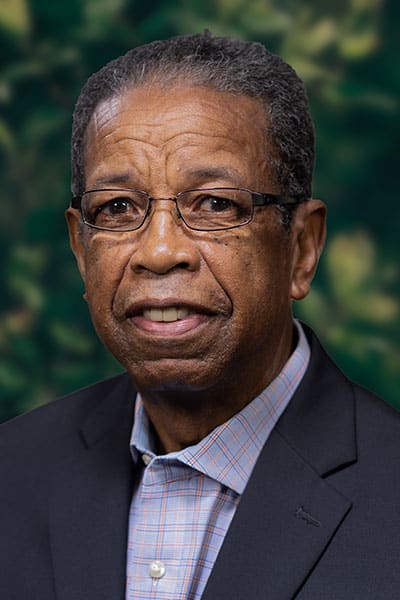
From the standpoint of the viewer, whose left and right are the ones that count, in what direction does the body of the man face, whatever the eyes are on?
facing the viewer and to the left of the viewer

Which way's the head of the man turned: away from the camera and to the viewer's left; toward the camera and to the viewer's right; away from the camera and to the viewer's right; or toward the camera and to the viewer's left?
toward the camera and to the viewer's left
